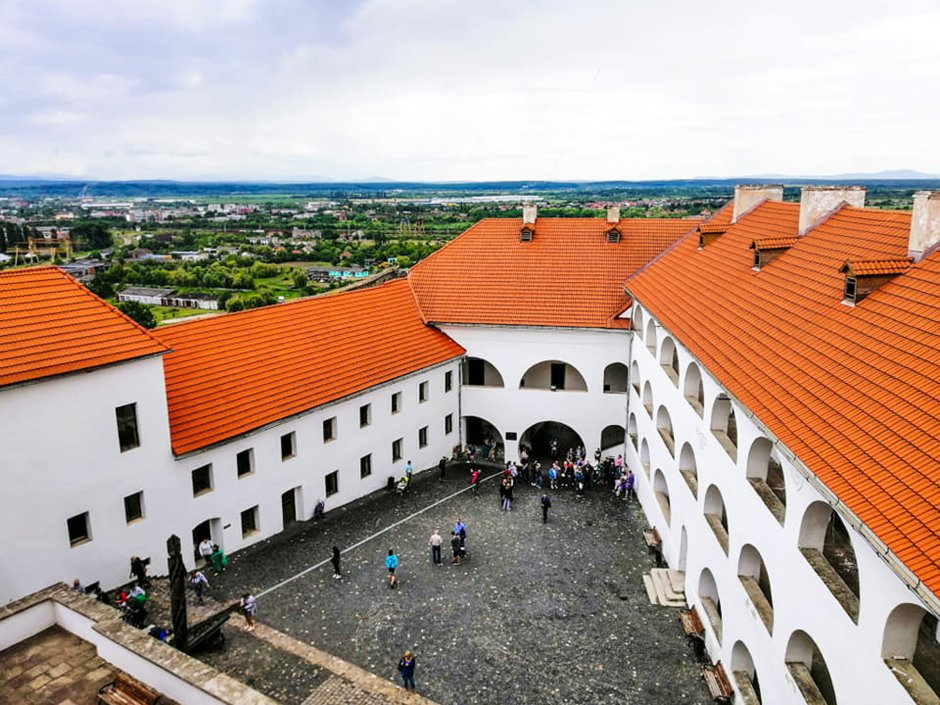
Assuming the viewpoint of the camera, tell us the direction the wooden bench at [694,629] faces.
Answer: facing to the left of the viewer

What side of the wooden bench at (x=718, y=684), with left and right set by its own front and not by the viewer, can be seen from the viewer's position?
left

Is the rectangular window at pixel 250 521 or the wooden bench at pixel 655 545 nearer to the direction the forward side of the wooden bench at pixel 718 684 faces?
the rectangular window

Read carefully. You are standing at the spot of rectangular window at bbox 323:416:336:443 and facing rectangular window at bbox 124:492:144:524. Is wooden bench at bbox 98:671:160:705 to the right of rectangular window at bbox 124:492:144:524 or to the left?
left

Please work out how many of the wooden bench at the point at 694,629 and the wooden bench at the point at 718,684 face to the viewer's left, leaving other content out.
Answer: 2

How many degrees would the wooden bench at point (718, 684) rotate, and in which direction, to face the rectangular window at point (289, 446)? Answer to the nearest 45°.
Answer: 0° — it already faces it

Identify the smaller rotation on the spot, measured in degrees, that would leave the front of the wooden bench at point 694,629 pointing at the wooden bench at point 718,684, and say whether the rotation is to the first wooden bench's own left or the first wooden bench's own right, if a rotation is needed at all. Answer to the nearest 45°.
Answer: approximately 90° to the first wooden bench's own left

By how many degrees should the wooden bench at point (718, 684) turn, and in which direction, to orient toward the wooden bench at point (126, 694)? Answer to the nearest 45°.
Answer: approximately 45° to its left

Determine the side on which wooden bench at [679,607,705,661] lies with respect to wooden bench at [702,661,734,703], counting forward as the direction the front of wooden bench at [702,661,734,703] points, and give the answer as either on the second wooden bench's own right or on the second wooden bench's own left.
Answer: on the second wooden bench's own right

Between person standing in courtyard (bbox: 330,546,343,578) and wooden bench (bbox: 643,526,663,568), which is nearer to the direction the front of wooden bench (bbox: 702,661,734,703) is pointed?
the person standing in courtyard
